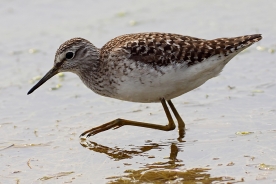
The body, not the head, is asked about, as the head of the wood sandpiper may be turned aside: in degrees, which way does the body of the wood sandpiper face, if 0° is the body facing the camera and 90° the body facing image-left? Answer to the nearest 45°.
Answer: approximately 90°
